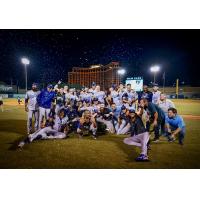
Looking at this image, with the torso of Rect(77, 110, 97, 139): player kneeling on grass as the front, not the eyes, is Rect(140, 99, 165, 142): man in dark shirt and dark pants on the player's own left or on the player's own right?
on the player's own left

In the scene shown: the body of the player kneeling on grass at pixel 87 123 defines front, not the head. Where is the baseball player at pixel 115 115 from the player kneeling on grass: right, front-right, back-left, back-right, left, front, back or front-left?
back-left

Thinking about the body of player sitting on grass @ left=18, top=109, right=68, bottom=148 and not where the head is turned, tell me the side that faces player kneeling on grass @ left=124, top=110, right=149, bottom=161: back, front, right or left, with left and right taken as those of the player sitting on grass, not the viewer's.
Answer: left

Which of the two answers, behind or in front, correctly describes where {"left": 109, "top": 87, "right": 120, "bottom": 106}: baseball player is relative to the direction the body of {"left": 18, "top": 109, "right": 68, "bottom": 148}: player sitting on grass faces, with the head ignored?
behind

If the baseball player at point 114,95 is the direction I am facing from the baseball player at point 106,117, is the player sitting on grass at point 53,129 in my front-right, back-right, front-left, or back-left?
back-left

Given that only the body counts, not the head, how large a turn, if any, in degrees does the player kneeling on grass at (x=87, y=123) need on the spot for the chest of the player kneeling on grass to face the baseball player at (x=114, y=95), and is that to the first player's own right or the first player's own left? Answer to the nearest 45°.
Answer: approximately 135° to the first player's own left

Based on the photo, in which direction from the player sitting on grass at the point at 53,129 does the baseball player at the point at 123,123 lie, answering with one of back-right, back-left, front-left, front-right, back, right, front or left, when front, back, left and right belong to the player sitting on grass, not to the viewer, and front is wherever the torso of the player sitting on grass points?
back-left

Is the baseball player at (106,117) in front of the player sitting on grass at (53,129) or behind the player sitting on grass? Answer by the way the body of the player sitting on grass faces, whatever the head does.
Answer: behind

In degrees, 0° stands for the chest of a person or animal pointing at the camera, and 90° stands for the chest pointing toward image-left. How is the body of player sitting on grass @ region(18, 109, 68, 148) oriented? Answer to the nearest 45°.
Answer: approximately 45°

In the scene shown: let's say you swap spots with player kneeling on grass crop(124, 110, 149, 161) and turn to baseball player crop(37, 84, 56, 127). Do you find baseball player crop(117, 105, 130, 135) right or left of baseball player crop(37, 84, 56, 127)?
right

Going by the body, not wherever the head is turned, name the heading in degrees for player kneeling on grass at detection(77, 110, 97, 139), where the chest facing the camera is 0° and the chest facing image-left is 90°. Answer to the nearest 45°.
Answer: approximately 0°

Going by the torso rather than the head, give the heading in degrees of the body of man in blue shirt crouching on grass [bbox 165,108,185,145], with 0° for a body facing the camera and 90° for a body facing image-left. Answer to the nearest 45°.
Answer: approximately 45°

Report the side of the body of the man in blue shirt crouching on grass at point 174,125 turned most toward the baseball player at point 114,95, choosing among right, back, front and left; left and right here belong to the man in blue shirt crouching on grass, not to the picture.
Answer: right

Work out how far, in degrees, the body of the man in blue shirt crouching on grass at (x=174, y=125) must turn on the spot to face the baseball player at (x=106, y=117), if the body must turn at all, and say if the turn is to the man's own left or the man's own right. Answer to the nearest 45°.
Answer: approximately 45° to the man's own right
